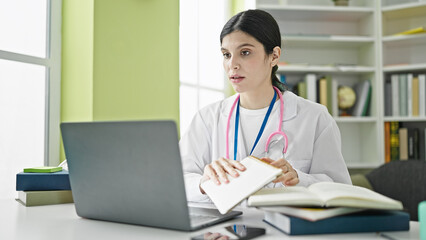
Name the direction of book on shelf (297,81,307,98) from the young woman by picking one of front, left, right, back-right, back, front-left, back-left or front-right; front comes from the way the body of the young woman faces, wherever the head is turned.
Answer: back-right

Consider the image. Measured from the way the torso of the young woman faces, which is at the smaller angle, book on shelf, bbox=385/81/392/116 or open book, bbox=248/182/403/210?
the open book

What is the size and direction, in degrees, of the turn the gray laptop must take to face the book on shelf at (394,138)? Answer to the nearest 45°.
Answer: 0° — it already faces it

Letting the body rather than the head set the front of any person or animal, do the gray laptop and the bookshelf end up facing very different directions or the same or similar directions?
very different directions

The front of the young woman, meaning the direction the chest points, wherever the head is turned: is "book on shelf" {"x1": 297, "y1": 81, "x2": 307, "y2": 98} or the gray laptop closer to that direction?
the gray laptop

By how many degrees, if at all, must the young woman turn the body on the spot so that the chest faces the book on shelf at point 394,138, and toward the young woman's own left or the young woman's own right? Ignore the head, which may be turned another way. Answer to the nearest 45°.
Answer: approximately 180°

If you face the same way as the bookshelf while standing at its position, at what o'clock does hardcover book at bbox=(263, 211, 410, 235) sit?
The hardcover book is roughly at 12 o'clock from the bookshelf.

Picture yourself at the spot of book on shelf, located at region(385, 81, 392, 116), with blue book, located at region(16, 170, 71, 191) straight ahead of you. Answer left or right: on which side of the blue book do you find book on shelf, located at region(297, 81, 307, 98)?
right

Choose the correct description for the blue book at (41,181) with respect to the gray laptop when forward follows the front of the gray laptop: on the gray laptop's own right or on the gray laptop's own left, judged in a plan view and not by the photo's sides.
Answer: on the gray laptop's own left

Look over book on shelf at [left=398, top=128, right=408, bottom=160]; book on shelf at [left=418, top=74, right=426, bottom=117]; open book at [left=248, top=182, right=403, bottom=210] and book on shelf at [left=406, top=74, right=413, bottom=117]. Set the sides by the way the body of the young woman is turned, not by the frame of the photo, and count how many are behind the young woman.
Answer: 3

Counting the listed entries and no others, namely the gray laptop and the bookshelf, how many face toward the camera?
1
